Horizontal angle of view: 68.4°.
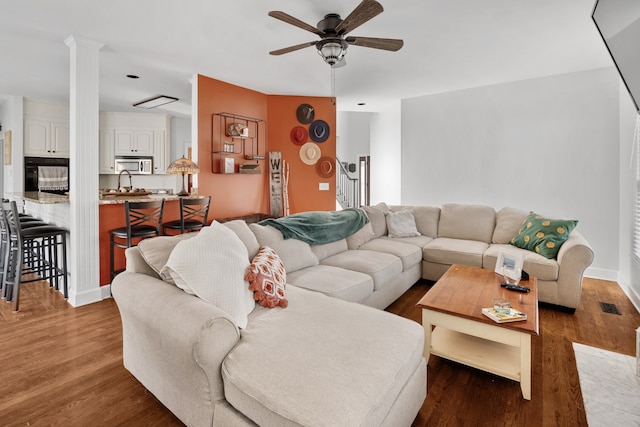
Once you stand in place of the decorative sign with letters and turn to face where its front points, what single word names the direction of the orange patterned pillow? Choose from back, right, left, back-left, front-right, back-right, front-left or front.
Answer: front

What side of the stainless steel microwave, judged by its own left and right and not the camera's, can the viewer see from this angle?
front

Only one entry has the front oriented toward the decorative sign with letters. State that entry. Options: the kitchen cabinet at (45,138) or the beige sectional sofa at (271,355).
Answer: the kitchen cabinet

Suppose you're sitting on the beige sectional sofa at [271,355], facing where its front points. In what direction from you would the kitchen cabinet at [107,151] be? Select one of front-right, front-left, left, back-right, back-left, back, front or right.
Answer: back

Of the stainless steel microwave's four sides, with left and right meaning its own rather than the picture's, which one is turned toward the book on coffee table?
front

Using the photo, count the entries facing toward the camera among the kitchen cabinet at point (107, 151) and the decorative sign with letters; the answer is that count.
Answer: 2

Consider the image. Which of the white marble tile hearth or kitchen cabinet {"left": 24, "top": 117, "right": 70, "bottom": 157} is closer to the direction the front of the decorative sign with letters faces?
the white marble tile hearth

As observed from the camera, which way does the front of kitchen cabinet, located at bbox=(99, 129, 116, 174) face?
facing the viewer

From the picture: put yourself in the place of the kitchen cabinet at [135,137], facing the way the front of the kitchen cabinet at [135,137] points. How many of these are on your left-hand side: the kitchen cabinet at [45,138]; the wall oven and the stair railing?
1

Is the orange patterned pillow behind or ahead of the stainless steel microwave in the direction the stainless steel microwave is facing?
ahead

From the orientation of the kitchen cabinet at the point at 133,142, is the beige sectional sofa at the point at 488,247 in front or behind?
in front

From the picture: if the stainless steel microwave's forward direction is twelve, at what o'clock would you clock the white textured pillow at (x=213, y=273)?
The white textured pillow is roughly at 12 o'clock from the stainless steel microwave.

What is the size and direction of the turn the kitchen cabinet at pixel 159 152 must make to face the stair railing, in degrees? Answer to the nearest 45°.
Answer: approximately 90° to its left
